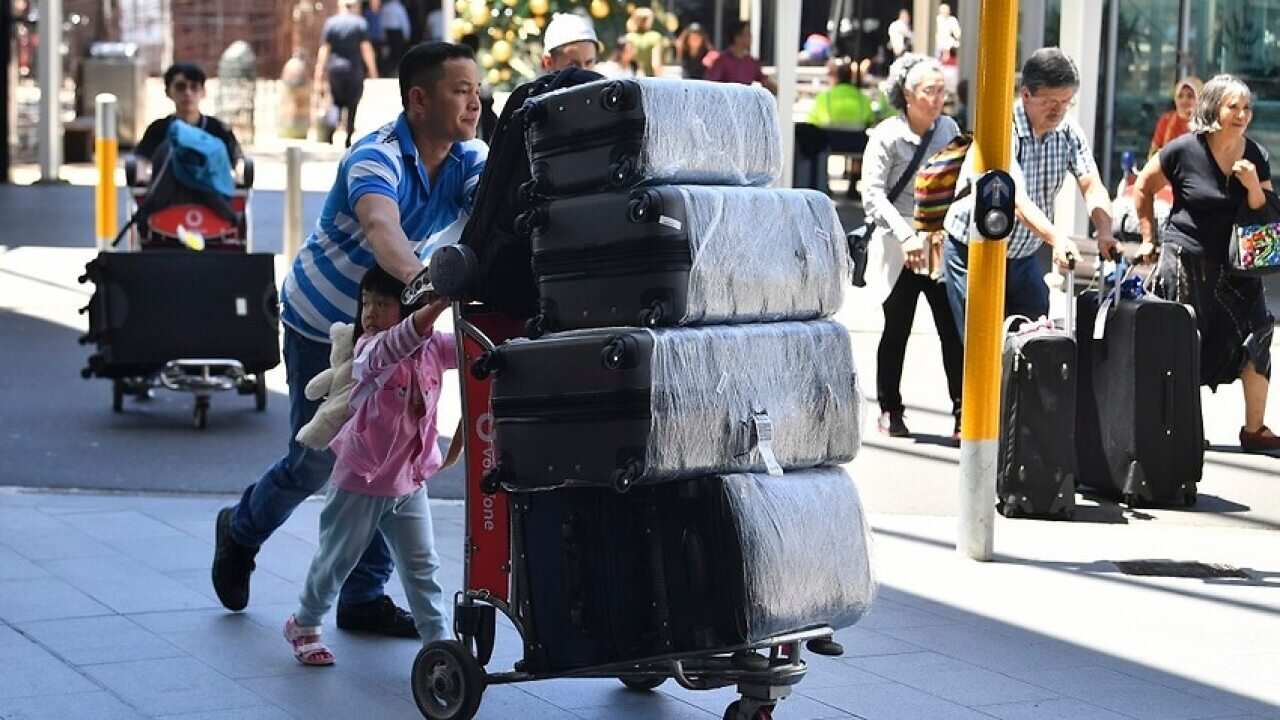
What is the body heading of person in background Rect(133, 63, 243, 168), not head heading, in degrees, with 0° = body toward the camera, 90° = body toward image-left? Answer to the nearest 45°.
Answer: approximately 0°

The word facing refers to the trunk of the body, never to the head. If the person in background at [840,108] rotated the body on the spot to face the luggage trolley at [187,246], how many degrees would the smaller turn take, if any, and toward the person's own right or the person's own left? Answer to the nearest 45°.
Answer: approximately 180°

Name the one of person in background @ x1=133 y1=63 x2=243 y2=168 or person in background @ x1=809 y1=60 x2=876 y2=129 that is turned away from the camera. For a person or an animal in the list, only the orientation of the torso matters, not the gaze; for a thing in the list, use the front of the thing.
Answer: person in background @ x1=809 y1=60 x2=876 y2=129

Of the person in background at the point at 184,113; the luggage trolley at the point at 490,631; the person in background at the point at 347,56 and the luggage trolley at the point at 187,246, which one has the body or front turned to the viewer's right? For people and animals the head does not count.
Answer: the luggage trolley at the point at 490,631

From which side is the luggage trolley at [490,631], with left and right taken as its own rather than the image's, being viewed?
right

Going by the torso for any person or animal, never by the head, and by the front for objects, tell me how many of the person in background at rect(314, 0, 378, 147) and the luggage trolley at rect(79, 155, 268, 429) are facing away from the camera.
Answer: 1

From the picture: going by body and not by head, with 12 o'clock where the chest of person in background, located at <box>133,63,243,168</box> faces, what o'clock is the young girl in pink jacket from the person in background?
The young girl in pink jacket is roughly at 12 o'clock from the person in background.

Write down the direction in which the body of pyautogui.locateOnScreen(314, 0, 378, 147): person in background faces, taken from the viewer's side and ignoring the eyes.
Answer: away from the camera

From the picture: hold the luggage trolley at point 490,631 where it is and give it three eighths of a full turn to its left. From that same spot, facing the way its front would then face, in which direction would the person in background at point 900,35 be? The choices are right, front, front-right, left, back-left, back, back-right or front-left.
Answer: front-right
